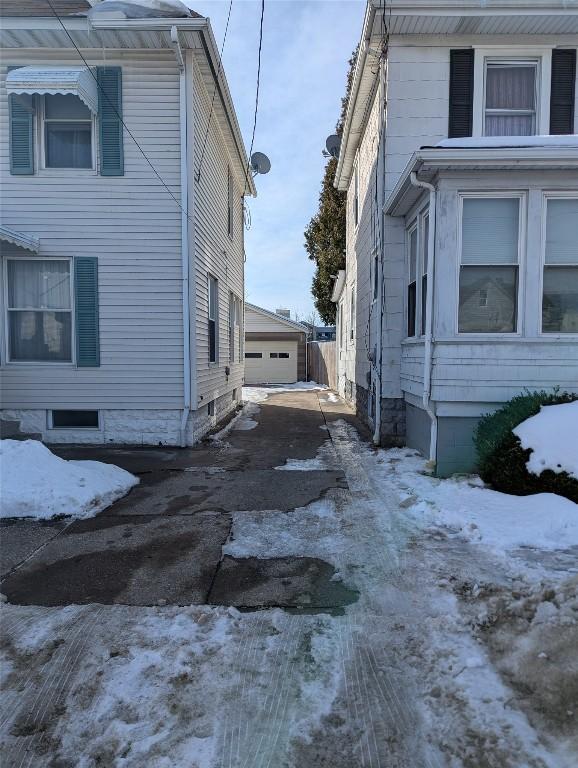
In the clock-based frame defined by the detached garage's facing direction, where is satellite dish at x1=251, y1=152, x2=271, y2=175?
The satellite dish is roughly at 12 o'clock from the detached garage.

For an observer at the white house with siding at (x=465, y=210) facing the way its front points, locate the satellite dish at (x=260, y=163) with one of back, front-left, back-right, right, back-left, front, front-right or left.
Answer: back-right

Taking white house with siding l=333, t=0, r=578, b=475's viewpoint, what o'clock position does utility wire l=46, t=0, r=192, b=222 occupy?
The utility wire is roughly at 3 o'clock from the white house with siding.

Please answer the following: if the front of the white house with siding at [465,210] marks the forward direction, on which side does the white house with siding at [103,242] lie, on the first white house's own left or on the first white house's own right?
on the first white house's own right

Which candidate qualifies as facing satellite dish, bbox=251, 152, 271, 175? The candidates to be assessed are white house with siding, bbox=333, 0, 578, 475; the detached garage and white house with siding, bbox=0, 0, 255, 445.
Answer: the detached garage

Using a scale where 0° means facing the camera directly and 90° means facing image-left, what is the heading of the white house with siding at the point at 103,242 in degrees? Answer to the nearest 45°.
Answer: approximately 0°

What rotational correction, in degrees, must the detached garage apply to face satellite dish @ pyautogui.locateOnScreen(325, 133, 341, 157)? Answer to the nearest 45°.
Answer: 0° — it already faces it

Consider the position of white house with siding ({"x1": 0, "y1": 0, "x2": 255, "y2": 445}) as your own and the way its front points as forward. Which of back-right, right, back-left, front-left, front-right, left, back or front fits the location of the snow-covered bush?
front-left

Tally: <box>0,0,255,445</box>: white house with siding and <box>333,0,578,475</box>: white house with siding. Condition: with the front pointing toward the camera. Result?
2

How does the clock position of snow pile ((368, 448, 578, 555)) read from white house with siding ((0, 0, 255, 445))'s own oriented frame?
The snow pile is roughly at 11 o'clock from the white house with siding.

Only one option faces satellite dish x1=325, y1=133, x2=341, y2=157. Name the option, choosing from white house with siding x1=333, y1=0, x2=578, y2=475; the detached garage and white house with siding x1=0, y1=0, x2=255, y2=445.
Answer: the detached garage

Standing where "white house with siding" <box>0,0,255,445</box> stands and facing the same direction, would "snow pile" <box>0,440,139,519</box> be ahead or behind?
ahead
